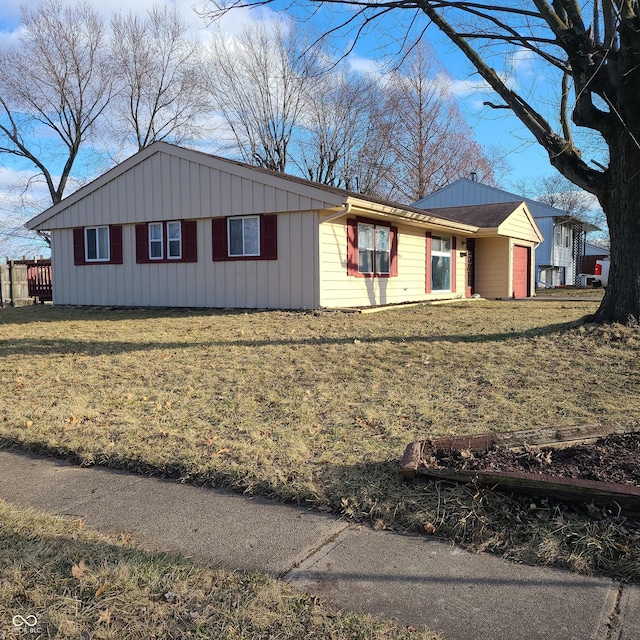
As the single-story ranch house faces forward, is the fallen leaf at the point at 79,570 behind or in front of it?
in front

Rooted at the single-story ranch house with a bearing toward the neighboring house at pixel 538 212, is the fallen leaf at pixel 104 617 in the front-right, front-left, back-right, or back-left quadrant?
back-right

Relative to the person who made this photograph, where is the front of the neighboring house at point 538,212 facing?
facing the viewer and to the right of the viewer

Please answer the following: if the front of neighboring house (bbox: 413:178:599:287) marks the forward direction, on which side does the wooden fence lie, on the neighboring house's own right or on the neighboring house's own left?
on the neighboring house's own right

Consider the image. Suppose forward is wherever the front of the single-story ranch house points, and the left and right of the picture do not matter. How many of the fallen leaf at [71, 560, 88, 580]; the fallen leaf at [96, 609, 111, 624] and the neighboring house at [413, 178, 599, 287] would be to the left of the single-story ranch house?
1

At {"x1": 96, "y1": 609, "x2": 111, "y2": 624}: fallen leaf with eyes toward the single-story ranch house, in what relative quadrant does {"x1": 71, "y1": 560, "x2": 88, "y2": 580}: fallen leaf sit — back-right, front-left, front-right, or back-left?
front-left

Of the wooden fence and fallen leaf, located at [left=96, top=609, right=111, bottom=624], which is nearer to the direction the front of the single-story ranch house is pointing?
the fallen leaf

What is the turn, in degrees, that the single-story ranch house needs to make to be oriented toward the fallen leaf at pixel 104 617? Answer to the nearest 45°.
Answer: approximately 45° to its right

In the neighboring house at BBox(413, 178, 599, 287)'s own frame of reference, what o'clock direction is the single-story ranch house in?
The single-story ranch house is roughly at 2 o'clock from the neighboring house.

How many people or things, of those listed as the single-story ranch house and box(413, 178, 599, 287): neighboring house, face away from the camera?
0

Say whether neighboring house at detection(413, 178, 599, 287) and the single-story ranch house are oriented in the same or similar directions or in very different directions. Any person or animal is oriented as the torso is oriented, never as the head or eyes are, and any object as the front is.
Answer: same or similar directions

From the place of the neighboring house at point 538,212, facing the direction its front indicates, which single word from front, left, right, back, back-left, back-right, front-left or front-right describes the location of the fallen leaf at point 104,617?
front-right

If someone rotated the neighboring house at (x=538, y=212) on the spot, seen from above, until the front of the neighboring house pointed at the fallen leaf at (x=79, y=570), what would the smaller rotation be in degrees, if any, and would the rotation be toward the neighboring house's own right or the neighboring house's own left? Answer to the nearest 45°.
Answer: approximately 45° to the neighboring house's own right

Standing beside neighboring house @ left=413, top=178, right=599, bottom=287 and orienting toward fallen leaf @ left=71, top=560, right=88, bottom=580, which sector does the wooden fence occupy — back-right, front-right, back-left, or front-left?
front-right

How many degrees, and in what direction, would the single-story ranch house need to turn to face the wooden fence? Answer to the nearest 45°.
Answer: approximately 180°
